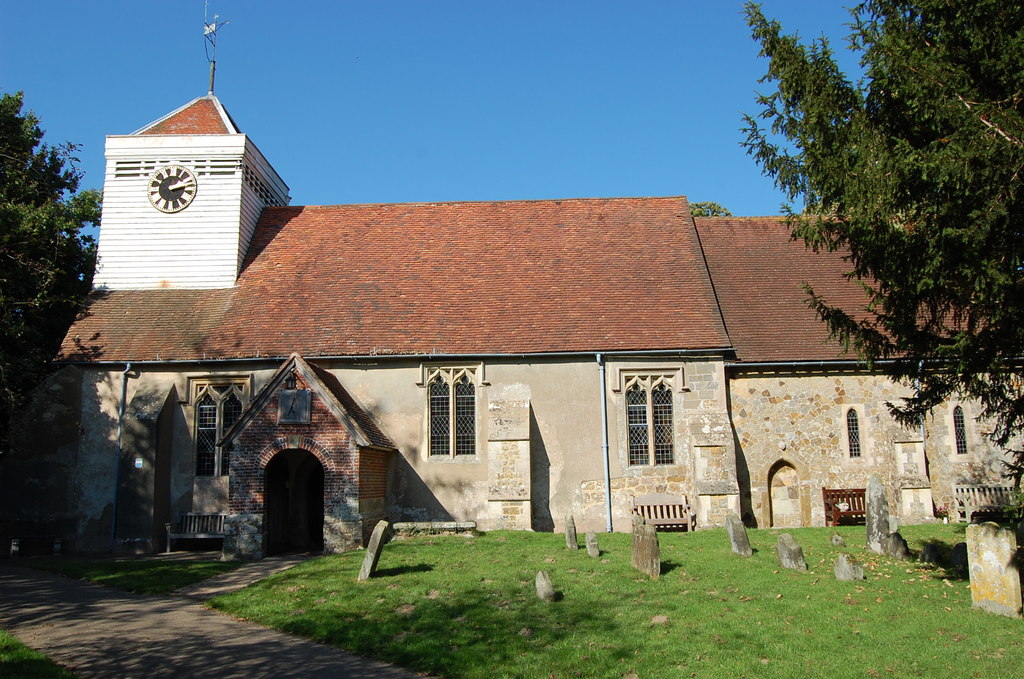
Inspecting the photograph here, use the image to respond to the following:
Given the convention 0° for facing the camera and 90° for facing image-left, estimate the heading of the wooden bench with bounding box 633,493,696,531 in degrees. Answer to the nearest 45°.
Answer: approximately 0°

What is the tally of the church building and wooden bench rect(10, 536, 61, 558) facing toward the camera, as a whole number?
2

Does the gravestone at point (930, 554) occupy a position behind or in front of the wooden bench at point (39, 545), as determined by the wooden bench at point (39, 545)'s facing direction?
in front

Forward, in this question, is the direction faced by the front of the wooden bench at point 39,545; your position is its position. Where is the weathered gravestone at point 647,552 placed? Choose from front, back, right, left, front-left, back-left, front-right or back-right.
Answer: front-left

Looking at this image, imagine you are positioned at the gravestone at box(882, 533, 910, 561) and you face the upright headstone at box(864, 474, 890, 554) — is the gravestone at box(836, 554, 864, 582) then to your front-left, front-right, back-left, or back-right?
back-left

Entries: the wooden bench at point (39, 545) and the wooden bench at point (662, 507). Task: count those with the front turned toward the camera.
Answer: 2

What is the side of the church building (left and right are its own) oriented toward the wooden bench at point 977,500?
left

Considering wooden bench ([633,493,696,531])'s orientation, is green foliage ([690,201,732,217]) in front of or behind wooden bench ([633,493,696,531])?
behind

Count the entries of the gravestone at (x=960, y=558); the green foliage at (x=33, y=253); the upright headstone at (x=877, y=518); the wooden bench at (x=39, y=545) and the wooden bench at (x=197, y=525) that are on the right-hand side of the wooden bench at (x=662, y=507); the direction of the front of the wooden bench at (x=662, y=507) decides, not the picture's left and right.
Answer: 3
